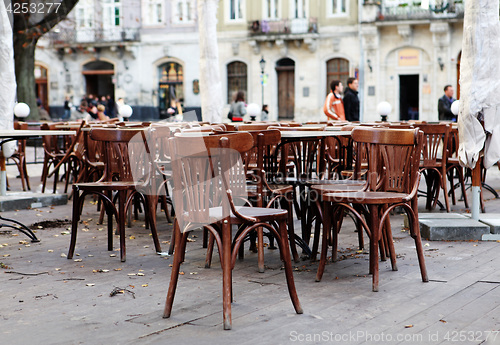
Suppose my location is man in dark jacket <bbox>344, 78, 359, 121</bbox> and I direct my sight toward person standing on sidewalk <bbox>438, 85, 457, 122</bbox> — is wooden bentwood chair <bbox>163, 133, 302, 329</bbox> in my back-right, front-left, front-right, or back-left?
back-right

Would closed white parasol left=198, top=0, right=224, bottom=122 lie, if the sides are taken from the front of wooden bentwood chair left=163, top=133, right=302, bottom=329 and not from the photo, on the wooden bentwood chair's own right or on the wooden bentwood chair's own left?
on the wooden bentwood chair's own left

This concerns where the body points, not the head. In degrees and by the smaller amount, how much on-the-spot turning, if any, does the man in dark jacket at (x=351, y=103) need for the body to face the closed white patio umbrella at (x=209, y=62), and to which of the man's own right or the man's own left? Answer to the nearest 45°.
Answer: approximately 135° to the man's own right

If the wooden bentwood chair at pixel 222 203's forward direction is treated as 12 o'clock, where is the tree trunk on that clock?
The tree trunk is roughly at 10 o'clock from the wooden bentwood chair.

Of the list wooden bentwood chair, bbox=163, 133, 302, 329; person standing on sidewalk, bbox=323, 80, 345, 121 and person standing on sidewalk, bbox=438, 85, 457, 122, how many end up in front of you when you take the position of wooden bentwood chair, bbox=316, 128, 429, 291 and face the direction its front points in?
1

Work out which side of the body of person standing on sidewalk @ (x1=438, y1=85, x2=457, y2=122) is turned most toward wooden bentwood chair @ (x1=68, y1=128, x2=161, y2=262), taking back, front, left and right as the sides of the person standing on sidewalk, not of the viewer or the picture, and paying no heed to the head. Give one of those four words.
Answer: right

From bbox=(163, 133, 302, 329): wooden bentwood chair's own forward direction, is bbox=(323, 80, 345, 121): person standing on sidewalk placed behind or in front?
in front
